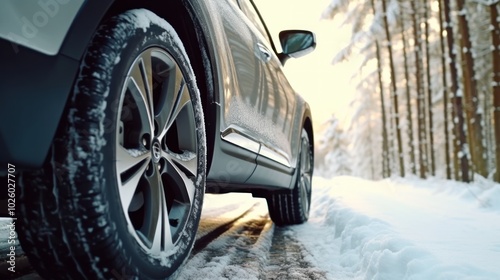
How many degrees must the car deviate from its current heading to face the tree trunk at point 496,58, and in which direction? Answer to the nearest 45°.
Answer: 0° — it already faces it

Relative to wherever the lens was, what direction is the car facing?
facing away from the viewer and to the right of the viewer

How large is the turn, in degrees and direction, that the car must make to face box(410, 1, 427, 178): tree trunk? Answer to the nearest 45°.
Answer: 0° — it already faces it
